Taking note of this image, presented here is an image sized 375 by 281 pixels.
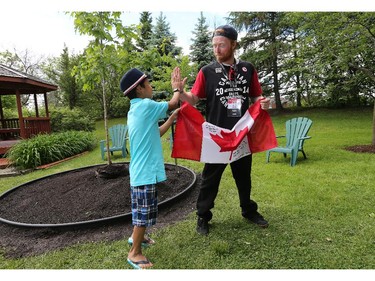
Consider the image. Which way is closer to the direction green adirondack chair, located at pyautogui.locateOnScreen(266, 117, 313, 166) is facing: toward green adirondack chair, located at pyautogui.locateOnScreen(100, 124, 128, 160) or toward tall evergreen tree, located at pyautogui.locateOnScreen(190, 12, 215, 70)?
the green adirondack chair

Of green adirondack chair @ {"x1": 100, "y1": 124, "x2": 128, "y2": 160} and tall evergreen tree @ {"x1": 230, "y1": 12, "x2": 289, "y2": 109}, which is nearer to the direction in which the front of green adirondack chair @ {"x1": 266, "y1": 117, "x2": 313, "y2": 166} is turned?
the green adirondack chair

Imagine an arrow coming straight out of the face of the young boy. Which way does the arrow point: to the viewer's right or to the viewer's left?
to the viewer's right

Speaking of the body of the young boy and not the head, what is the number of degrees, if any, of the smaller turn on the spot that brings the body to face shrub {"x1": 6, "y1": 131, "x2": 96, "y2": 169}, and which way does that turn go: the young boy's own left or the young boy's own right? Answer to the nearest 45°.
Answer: approximately 135° to the young boy's own left

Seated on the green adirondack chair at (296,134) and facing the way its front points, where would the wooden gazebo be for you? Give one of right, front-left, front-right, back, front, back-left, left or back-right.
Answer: front-right

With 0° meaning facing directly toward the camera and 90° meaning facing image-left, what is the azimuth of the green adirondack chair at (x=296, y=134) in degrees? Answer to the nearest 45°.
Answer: approximately 45°

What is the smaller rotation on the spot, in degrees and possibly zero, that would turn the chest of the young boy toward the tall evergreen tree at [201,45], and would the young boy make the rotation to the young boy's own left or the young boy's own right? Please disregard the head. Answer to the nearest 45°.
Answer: approximately 90° to the young boy's own left

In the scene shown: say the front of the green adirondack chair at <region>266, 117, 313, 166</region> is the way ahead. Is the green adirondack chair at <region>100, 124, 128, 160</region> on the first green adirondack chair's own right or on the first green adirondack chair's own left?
on the first green adirondack chair's own right

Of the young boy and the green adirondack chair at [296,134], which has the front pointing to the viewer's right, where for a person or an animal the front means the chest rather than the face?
the young boy

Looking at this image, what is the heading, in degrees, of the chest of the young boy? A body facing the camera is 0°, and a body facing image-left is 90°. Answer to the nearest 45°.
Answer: approximately 270°

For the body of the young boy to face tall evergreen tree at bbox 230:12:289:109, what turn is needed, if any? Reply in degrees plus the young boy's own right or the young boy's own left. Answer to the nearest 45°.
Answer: approximately 45° to the young boy's own left

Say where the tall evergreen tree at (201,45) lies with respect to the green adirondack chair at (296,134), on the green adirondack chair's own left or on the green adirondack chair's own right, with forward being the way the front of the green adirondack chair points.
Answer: on the green adirondack chair's own right

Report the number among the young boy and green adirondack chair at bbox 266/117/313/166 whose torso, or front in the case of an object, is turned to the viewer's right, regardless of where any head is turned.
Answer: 1
